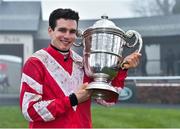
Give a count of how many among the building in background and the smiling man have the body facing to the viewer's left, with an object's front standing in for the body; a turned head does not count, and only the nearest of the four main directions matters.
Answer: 0

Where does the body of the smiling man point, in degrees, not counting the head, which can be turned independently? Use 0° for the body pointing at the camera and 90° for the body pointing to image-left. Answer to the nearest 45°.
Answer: approximately 315°

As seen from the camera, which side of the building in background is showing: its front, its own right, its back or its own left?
front

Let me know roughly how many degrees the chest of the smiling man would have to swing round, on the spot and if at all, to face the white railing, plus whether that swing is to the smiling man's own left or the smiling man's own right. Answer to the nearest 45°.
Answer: approximately 135° to the smiling man's own left

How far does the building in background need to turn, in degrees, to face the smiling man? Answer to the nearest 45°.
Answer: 0° — it already faces them
